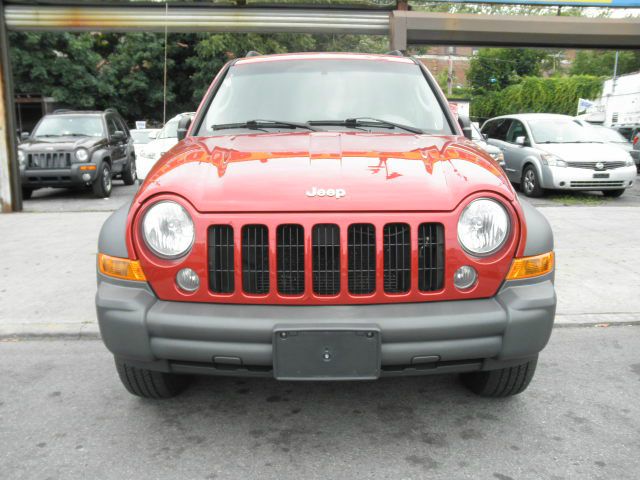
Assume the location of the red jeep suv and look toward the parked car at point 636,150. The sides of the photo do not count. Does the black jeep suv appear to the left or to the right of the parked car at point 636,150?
left

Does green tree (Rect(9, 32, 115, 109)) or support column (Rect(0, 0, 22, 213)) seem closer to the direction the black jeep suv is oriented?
the support column

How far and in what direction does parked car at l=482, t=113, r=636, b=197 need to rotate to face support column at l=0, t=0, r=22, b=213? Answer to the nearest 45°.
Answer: approximately 90° to its right

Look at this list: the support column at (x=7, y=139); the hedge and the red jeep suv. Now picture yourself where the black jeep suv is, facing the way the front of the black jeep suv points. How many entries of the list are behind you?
1

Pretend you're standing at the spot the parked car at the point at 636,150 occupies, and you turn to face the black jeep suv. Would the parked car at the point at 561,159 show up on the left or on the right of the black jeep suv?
left

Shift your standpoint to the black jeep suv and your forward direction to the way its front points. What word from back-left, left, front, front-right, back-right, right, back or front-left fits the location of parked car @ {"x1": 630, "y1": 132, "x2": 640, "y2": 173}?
back-left

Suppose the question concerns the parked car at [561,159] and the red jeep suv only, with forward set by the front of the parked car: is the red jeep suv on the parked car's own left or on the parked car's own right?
on the parked car's own right

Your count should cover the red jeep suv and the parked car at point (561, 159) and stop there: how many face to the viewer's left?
0

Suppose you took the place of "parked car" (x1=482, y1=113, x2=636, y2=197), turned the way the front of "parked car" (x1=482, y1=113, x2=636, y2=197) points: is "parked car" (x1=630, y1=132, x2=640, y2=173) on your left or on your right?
on your left

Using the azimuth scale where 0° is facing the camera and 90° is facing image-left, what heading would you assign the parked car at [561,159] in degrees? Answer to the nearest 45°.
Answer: approximately 315°

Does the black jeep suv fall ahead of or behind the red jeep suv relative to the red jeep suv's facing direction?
behind

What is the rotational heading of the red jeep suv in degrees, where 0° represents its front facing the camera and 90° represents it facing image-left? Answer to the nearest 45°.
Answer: approximately 0°

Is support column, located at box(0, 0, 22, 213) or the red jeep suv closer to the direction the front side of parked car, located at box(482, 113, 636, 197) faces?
the red jeep suv

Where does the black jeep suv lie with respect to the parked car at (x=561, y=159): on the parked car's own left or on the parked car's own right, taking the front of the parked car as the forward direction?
on the parked car's own right

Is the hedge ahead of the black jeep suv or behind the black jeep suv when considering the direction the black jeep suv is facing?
behind
